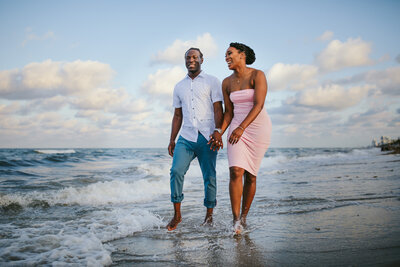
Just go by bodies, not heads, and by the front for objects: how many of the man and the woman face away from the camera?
0

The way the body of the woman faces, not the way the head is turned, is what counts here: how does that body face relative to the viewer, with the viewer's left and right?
facing the viewer and to the left of the viewer

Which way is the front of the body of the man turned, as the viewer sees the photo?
toward the camera
